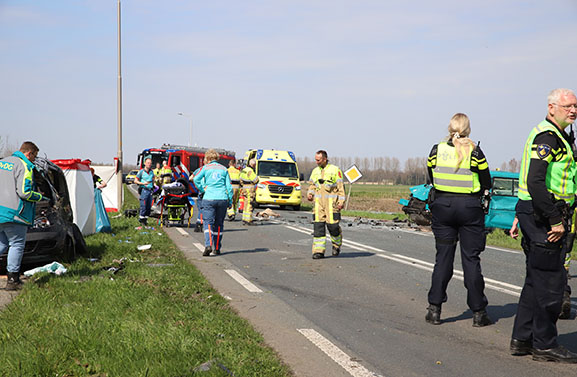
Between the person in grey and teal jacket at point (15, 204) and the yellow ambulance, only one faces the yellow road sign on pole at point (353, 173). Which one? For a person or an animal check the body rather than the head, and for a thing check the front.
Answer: the person in grey and teal jacket

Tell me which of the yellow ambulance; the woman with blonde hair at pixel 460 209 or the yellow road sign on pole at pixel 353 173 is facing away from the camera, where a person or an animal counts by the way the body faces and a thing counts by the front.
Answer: the woman with blonde hair

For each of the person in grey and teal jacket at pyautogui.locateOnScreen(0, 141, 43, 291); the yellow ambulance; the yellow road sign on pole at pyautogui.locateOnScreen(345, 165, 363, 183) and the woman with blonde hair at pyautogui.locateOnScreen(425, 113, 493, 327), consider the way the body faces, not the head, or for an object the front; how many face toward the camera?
2

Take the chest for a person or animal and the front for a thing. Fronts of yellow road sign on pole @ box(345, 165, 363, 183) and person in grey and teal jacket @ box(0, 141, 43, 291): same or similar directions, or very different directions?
very different directions

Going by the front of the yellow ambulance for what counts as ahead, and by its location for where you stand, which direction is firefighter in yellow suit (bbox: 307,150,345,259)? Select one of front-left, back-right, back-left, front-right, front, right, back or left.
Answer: front

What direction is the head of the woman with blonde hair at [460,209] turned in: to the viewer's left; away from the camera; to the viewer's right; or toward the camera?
away from the camera

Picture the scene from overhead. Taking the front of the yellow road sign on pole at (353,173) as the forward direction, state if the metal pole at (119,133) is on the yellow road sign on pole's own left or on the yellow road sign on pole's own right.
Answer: on the yellow road sign on pole's own right

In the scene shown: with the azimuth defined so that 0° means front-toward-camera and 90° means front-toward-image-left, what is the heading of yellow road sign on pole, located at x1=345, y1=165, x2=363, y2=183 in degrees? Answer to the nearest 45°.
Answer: approximately 0°

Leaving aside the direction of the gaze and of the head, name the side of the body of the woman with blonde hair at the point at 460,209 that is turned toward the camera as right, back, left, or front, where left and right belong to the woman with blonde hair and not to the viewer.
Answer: back

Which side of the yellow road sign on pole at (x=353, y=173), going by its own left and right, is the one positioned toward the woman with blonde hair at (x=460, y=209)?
front

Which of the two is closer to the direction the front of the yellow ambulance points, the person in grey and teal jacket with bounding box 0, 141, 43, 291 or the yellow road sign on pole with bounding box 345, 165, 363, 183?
the person in grey and teal jacket

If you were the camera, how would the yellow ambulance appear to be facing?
facing the viewer

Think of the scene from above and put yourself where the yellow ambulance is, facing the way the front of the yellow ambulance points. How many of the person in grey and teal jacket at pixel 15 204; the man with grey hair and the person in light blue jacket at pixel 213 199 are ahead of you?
3
